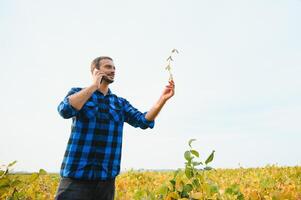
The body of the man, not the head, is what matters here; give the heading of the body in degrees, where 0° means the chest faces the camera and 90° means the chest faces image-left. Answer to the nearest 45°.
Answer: approximately 315°
